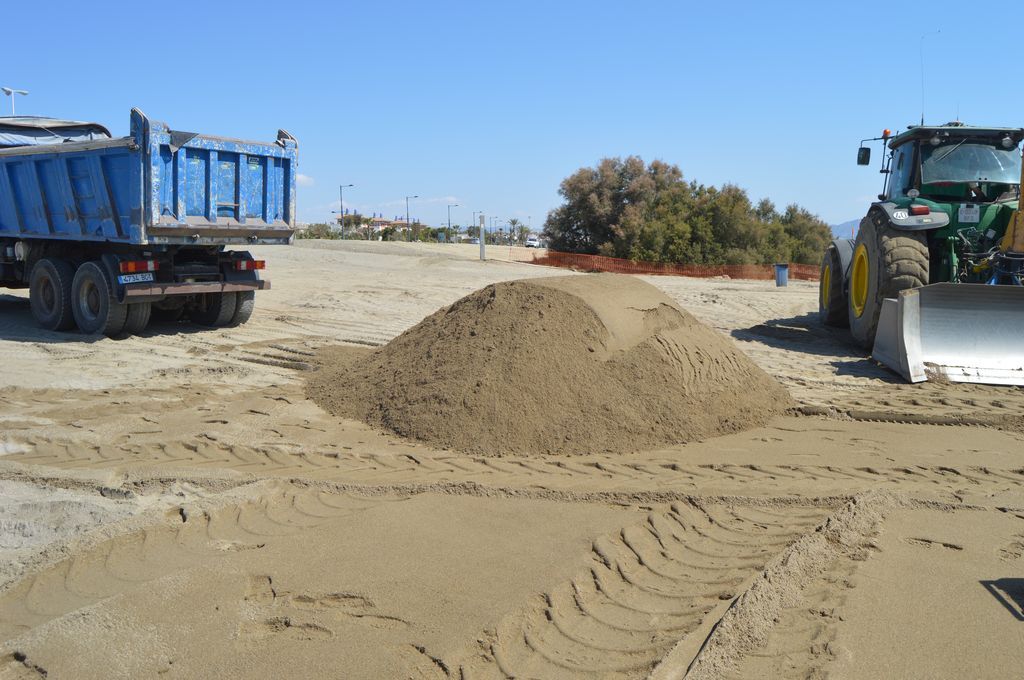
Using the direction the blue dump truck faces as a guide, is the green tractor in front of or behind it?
behind

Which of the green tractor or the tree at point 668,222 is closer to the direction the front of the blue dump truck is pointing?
the tree

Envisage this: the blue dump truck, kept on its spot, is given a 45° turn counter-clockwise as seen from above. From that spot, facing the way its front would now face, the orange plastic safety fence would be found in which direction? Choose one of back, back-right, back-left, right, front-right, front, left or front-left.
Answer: back-right

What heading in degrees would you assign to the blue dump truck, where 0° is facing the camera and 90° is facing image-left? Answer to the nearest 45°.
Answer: approximately 135°

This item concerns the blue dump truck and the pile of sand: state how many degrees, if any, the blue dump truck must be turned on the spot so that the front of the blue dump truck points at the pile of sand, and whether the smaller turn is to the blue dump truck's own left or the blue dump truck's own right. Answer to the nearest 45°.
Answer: approximately 180°
